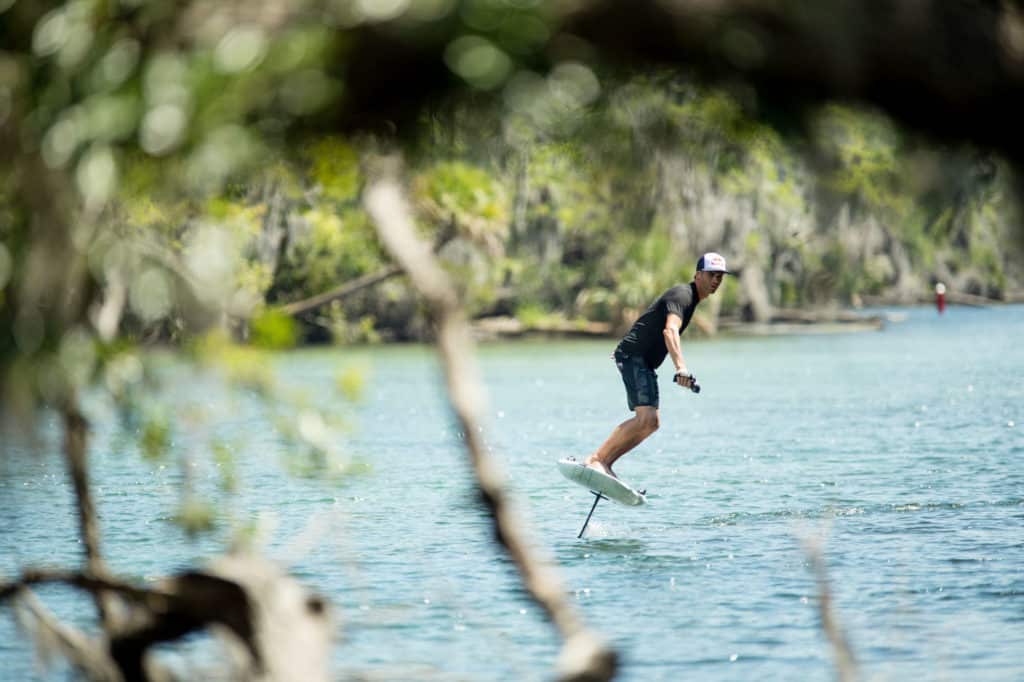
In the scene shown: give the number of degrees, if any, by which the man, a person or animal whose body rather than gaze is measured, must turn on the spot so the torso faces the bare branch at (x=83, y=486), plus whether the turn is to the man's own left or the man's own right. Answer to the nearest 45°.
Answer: approximately 90° to the man's own right

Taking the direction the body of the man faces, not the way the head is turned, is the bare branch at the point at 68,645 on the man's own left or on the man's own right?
on the man's own right

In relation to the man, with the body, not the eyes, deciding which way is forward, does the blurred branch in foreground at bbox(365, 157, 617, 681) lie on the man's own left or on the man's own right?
on the man's own right

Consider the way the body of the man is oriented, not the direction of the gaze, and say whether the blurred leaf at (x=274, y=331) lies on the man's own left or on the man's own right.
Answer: on the man's own right
